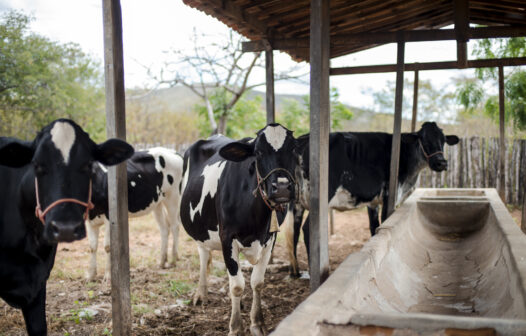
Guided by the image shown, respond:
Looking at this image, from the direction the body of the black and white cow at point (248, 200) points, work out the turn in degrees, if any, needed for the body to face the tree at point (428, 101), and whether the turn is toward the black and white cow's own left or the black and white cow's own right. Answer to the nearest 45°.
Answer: approximately 90° to the black and white cow's own left

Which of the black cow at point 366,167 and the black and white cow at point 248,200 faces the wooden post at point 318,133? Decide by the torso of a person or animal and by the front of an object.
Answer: the black and white cow

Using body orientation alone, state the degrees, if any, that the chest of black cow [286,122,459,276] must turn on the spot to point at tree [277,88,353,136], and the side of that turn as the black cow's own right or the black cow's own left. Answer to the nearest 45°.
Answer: approximately 90° to the black cow's own left

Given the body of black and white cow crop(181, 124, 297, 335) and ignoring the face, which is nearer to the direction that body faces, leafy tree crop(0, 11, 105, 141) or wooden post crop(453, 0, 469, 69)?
the wooden post

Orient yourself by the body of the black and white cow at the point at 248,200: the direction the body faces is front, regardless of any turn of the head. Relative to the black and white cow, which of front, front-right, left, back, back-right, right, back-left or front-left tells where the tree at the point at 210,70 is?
back-left

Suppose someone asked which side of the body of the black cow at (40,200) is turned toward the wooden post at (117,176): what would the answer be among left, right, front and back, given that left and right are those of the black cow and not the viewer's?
left

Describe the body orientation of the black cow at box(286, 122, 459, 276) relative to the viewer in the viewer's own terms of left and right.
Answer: facing to the right of the viewer

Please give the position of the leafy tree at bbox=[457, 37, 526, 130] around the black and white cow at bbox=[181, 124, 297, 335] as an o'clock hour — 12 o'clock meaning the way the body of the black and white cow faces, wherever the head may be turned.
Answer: The leafy tree is roughly at 9 o'clock from the black and white cow.

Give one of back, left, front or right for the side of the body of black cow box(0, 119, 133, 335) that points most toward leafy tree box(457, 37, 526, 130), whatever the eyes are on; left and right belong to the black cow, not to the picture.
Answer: left

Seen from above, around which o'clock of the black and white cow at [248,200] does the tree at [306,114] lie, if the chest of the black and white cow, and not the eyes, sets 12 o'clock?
The tree is roughly at 8 o'clock from the black and white cow.

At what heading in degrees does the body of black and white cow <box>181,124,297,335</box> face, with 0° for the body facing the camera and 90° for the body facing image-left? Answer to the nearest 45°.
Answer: approximately 315°
